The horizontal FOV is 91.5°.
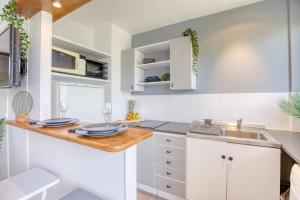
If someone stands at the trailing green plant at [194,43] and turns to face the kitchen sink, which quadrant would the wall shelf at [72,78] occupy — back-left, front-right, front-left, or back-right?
back-right

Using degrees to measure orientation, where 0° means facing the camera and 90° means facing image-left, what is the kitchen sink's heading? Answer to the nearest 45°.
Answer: approximately 0°

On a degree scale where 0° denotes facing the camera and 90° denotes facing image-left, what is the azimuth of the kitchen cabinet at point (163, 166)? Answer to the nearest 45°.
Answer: approximately 45°

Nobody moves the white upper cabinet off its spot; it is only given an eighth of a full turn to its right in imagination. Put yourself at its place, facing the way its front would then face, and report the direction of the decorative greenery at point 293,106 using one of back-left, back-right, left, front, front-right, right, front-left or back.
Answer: back-left

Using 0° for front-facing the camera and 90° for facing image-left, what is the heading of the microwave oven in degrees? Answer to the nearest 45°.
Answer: approximately 315°

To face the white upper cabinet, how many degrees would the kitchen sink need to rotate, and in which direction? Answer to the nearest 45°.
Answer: approximately 90° to its right

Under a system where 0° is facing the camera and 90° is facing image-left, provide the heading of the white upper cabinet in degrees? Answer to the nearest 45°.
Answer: approximately 45°
